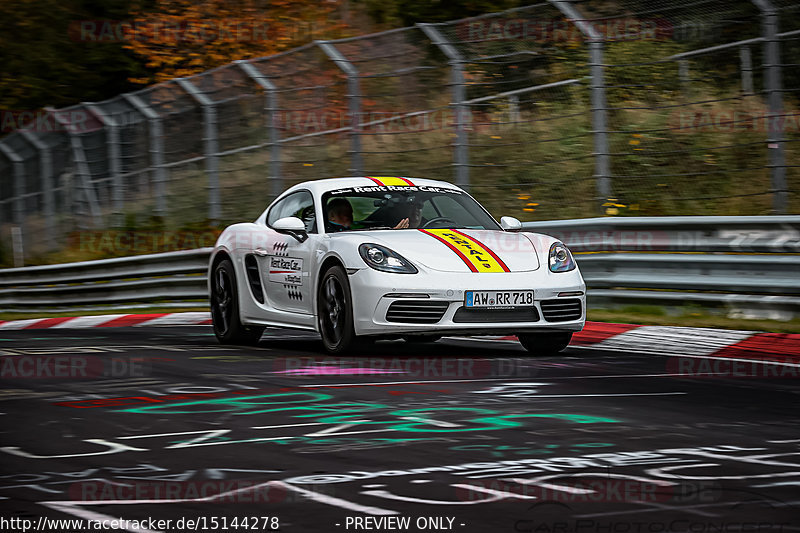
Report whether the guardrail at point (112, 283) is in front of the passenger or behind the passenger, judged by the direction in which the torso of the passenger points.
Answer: behind

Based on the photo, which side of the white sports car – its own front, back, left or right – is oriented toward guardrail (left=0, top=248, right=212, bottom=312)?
back

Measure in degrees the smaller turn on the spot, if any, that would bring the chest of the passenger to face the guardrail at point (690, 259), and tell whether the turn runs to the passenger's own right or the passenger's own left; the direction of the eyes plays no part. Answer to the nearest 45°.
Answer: approximately 45° to the passenger's own left

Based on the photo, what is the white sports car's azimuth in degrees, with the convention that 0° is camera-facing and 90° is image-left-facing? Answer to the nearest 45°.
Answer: approximately 315°

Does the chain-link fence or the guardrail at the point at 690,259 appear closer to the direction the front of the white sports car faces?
the guardrail

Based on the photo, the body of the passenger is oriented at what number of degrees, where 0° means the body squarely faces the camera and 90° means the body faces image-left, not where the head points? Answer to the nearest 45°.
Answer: approximately 315°
